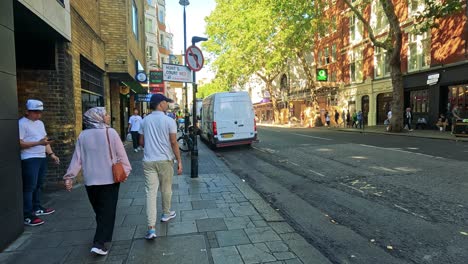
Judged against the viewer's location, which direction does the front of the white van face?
facing away from the viewer

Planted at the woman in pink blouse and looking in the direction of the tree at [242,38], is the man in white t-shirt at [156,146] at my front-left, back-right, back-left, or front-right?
front-right

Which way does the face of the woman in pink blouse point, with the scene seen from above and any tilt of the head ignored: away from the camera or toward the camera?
away from the camera

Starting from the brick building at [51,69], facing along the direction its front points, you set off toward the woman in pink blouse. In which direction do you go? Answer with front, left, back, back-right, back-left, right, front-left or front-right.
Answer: right

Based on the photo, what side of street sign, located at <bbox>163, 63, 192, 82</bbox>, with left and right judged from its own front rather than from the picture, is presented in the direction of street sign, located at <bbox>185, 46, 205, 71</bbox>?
left

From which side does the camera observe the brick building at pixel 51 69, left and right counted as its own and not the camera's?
right

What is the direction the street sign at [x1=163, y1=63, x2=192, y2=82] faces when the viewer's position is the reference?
facing the viewer

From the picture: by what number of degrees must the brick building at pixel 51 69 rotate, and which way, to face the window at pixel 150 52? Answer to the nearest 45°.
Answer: approximately 90° to its left

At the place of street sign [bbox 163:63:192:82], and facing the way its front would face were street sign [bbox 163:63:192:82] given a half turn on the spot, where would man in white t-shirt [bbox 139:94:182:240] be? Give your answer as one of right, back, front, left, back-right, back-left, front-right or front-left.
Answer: back

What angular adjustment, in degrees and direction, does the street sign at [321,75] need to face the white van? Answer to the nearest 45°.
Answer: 0° — it already faces it

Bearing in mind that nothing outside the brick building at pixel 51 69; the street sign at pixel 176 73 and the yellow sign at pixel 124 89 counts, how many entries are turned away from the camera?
0
